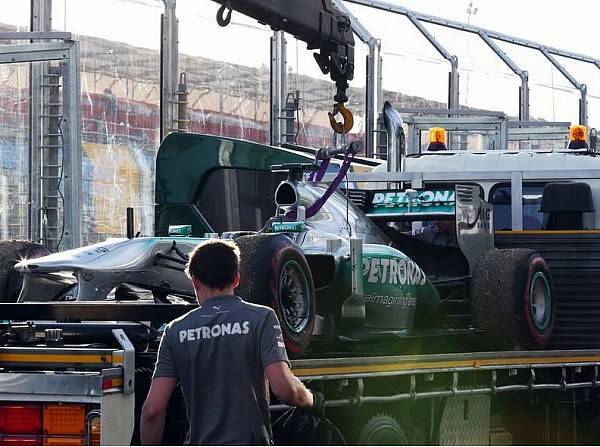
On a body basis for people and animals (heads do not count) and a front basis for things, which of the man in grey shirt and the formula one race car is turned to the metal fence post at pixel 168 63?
the man in grey shirt

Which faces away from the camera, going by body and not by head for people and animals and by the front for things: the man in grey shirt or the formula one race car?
the man in grey shirt

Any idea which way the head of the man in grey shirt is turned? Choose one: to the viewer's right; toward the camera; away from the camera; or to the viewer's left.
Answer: away from the camera

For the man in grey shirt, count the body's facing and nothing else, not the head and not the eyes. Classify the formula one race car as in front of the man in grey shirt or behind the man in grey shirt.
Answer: in front

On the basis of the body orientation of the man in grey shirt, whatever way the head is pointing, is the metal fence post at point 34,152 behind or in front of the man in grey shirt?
in front

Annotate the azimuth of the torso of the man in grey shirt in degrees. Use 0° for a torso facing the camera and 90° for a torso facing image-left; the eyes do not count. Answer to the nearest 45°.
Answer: approximately 180°

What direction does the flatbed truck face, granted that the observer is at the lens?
facing away from the viewer and to the right of the viewer

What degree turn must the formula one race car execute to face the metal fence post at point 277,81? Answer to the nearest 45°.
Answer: approximately 135° to its right

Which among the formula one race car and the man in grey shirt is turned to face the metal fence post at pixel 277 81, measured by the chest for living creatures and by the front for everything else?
the man in grey shirt

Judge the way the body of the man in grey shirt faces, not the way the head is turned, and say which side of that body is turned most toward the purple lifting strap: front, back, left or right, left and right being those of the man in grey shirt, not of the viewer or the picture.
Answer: front

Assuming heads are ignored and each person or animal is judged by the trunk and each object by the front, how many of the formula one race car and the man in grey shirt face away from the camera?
1

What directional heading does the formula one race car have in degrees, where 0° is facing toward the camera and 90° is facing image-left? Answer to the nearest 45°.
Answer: approximately 45°
